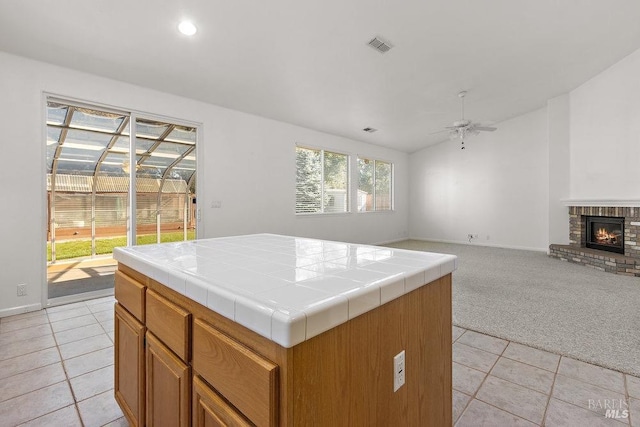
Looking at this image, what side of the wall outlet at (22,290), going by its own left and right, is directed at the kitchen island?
front

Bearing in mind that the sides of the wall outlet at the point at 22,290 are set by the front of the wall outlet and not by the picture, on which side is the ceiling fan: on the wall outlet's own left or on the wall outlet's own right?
on the wall outlet's own left

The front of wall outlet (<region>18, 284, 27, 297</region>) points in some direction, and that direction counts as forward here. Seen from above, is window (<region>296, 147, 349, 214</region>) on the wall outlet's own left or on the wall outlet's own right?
on the wall outlet's own left

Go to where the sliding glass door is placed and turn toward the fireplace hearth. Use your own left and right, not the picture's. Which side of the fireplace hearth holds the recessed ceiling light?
right

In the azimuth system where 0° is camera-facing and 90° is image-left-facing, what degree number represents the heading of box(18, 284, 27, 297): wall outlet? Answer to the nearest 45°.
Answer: approximately 0°
